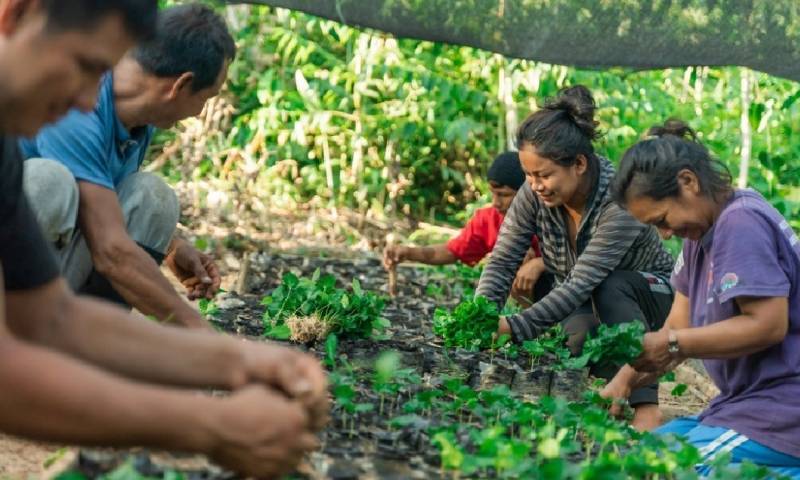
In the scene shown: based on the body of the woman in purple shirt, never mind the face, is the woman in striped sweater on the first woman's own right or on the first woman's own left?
on the first woman's own right

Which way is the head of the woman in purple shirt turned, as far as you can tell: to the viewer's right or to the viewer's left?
to the viewer's left

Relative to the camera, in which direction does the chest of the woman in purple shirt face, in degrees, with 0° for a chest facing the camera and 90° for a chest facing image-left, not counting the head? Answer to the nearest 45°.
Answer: approximately 90°

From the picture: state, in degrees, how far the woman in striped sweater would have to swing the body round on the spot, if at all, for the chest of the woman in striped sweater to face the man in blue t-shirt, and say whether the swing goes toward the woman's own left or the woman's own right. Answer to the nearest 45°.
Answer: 0° — they already face them

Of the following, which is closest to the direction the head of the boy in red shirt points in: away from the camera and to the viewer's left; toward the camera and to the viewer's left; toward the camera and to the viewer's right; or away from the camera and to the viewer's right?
toward the camera and to the viewer's left

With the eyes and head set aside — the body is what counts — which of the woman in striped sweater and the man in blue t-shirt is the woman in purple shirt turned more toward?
the man in blue t-shirt

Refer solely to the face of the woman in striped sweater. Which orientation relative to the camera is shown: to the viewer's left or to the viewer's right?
to the viewer's left

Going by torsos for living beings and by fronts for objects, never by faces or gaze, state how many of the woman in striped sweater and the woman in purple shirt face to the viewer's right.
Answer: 0

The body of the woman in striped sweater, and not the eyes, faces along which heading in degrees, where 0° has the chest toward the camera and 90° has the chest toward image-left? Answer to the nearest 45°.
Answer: approximately 45°

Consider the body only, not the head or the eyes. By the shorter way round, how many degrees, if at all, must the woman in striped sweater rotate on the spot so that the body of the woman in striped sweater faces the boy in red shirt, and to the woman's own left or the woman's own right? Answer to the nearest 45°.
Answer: approximately 90° to the woman's own right

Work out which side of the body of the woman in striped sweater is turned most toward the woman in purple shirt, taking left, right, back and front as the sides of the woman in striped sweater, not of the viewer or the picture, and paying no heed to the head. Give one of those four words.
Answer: left
